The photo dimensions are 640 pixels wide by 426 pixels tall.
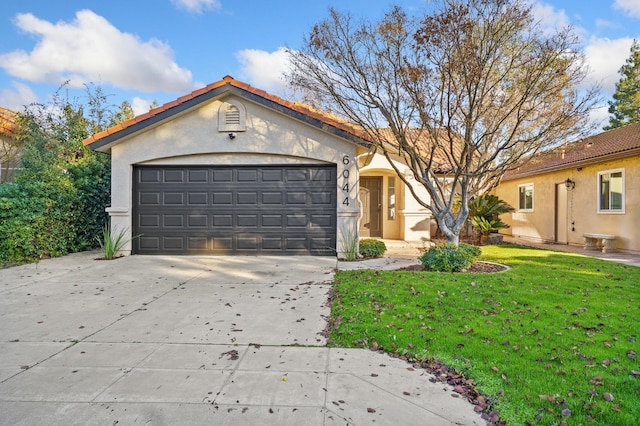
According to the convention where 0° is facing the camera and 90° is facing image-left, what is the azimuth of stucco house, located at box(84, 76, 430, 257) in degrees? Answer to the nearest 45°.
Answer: approximately 0°

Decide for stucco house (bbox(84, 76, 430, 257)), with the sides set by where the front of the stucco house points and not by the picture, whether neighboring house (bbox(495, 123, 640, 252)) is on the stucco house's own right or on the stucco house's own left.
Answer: on the stucco house's own left

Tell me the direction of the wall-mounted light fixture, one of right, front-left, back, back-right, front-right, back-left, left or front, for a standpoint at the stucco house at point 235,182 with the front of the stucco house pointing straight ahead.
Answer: left

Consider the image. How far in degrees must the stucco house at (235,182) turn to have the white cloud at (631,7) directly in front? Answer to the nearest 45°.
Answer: approximately 90° to its left

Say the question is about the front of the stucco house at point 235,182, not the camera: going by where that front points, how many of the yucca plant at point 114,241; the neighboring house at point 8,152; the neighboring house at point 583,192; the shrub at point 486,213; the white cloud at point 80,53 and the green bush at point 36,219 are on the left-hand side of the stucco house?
2

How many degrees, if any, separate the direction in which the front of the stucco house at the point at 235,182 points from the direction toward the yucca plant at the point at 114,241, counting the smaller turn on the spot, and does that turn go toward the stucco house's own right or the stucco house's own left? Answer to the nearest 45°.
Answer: approximately 90° to the stucco house's own right

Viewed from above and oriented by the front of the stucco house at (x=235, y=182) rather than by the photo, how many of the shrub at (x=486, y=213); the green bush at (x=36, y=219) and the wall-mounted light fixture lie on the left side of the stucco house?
2

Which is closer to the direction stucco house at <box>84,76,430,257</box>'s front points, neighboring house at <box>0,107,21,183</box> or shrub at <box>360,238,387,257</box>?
the shrub

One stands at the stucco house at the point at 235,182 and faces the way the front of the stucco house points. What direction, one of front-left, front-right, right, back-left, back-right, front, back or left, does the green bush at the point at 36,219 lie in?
right

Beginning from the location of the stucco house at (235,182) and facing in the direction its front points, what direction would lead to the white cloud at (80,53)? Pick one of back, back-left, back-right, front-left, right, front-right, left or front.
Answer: back-right

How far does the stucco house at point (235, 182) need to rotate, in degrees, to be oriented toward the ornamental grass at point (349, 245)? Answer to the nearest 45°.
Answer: approximately 90° to its left
